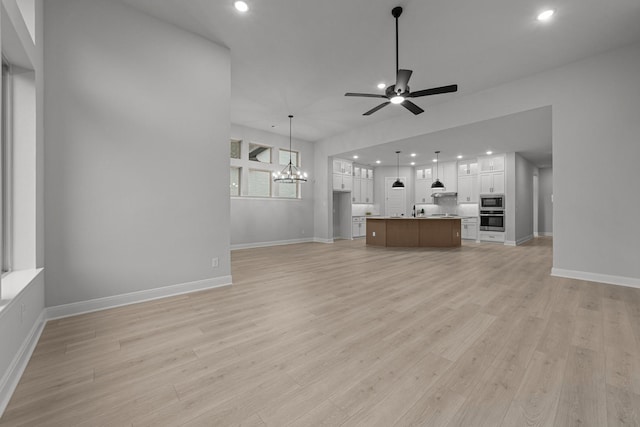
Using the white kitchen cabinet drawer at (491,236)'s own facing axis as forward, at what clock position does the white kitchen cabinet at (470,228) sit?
the white kitchen cabinet at (470,228) is roughly at 4 o'clock from the white kitchen cabinet drawer at (491,236).

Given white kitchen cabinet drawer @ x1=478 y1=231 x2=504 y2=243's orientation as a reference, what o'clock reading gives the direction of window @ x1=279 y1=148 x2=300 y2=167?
The window is roughly at 2 o'clock from the white kitchen cabinet drawer.

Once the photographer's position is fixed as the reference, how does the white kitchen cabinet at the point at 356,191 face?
facing the viewer and to the right of the viewer

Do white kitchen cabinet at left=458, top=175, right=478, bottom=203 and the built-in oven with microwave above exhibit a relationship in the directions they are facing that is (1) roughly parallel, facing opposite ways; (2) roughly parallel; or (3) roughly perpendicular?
roughly parallel

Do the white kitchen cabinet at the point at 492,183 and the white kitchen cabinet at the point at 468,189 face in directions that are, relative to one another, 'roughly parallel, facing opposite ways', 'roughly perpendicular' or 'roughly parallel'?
roughly parallel

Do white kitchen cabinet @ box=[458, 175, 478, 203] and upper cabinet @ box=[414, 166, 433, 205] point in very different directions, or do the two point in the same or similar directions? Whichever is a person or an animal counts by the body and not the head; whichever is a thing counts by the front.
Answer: same or similar directions

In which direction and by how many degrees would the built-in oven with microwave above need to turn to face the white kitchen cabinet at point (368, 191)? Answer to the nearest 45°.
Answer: approximately 90° to its right

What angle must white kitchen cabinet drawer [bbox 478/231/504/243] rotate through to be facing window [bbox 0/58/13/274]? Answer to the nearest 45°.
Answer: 0° — it already faces it

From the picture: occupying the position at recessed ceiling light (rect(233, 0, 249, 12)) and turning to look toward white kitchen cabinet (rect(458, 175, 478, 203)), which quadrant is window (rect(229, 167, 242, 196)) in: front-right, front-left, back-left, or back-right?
front-left

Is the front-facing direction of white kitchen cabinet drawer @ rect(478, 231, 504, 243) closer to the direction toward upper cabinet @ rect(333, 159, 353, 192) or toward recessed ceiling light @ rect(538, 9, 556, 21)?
the recessed ceiling light

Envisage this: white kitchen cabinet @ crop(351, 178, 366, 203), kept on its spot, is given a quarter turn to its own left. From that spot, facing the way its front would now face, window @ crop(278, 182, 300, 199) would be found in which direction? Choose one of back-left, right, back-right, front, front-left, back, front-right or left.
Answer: back

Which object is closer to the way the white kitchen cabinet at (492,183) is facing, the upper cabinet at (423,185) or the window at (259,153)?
the window

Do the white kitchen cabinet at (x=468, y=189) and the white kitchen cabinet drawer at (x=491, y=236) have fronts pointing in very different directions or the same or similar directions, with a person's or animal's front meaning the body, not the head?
same or similar directions

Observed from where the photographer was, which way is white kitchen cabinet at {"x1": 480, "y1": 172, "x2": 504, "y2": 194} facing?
facing the viewer

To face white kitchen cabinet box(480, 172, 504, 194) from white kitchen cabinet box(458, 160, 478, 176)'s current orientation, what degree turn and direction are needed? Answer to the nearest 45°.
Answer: approximately 90° to its left

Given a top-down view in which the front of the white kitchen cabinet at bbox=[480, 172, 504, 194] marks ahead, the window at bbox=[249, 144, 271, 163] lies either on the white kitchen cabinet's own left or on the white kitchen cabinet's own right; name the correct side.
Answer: on the white kitchen cabinet's own right

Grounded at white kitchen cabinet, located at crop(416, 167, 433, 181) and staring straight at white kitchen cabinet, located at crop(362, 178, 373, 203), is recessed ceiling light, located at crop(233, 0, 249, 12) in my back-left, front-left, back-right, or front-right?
front-left

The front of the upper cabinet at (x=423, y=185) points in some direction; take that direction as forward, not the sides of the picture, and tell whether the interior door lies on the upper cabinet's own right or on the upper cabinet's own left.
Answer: on the upper cabinet's own right

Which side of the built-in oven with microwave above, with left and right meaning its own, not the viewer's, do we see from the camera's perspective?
front
